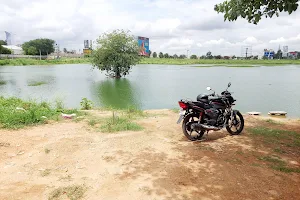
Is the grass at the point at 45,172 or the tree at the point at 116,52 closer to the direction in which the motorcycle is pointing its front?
the tree

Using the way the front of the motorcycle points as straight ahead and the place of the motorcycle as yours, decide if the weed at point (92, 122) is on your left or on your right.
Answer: on your left

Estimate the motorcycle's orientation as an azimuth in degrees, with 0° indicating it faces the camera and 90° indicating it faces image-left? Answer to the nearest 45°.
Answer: approximately 225°

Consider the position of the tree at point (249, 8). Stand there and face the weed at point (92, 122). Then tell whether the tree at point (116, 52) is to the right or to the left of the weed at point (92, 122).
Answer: right

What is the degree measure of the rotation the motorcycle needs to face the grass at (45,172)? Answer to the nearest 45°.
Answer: approximately 180°

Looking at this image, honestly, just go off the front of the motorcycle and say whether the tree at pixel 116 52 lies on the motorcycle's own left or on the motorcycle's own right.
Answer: on the motorcycle's own left
